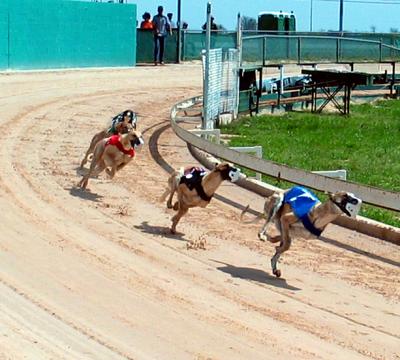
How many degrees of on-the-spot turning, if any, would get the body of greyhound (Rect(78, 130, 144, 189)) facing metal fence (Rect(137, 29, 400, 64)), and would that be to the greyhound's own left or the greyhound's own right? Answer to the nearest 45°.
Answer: approximately 135° to the greyhound's own left

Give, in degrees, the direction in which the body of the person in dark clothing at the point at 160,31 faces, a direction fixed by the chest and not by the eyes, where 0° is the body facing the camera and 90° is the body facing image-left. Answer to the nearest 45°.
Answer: approximately 0°

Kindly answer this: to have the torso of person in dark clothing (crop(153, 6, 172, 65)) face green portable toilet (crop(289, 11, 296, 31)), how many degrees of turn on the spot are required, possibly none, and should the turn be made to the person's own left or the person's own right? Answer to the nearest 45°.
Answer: approximately 180°

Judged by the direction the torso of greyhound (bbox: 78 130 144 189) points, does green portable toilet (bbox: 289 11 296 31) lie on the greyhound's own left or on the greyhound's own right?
on the greyhound's own left

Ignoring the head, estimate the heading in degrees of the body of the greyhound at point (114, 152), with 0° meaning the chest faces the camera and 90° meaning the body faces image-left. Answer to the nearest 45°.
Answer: approximately 315°

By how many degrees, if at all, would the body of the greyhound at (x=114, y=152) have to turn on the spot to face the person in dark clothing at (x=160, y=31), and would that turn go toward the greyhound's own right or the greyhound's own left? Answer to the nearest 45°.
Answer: approximately 135° to the greyhound's own left

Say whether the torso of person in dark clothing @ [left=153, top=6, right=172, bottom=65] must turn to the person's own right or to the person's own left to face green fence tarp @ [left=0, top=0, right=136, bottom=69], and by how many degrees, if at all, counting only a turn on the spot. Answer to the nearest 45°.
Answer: approximately 45° to the person's own right

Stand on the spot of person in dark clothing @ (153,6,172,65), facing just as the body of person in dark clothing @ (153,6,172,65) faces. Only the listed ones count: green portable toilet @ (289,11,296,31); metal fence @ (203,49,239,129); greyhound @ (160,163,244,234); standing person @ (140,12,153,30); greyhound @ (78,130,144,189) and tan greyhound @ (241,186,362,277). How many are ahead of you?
4

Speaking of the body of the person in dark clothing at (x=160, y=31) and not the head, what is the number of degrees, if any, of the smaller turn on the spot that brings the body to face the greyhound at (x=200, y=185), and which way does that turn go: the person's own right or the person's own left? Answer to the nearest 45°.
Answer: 0° — they already face it

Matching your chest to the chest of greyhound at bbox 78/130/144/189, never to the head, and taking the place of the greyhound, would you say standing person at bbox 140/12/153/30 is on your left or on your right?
on your left
